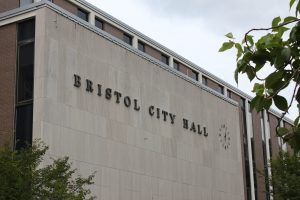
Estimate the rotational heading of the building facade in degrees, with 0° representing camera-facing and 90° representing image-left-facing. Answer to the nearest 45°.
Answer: approximately 315°
